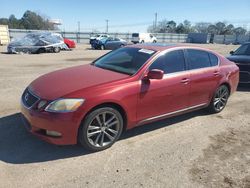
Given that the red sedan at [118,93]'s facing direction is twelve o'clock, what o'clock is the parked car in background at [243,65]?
The parked car in background is roughly at 6 o'clock from the red sedan.

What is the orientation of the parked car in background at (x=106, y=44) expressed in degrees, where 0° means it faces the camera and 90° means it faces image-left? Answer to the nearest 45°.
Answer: approximately 45°

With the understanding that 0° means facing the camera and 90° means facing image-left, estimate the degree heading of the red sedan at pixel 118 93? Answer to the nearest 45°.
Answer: approximately 45°

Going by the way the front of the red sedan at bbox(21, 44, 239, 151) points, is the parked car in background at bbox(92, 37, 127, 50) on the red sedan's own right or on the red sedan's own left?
on the red sedan's own right

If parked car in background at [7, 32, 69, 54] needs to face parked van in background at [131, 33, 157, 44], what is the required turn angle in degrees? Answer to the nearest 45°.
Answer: approximately 180°

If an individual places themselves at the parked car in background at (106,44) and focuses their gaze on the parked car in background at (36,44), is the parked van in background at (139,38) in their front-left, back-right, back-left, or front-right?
back-right

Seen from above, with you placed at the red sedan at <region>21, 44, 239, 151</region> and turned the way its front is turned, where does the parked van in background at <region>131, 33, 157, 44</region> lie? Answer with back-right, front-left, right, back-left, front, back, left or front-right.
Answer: back-right

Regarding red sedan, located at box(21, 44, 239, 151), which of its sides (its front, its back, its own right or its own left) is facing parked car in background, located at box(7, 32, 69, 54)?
right

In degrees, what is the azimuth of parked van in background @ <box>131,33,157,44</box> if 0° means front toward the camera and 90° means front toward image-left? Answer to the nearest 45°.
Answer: approximately 225°
